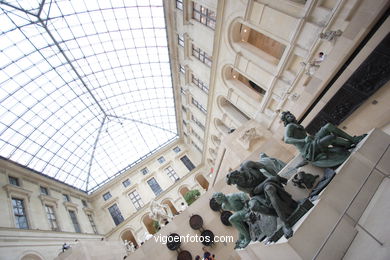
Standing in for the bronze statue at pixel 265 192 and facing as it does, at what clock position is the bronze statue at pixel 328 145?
the bronze statue at pixel 328 145 is roughly at 7 o'clock from the bronze statue at pixel 265 192.

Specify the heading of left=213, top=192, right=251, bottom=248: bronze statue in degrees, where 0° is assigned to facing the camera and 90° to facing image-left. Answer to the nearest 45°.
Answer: approximately 90°

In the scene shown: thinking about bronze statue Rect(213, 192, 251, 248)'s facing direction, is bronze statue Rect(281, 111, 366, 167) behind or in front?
behind

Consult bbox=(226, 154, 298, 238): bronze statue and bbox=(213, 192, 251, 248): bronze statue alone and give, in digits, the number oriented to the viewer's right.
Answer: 0
